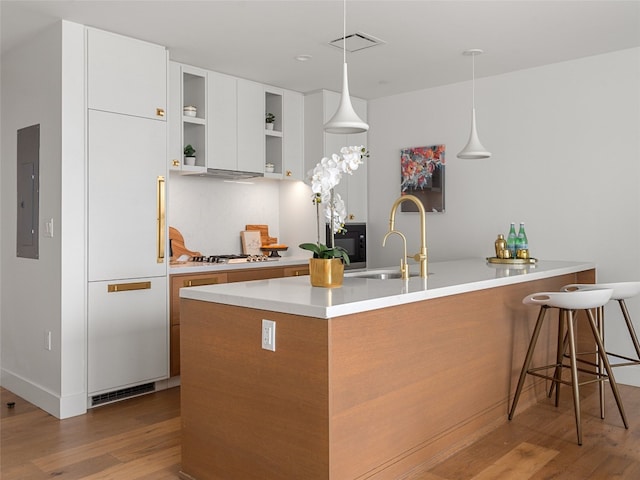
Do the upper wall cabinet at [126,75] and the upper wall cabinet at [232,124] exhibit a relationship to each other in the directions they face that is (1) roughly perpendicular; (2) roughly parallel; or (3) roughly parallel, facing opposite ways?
roughly parallel

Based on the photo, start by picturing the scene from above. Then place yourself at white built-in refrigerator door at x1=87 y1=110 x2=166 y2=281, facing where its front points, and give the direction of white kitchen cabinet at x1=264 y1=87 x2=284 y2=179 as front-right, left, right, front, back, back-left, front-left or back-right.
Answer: left

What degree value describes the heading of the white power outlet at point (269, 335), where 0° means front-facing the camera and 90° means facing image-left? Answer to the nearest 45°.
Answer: approximately 45°

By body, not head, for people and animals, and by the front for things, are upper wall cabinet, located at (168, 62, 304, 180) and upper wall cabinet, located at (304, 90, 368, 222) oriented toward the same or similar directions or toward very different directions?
same or similar directions

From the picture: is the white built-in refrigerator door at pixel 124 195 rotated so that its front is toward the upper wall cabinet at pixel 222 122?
no

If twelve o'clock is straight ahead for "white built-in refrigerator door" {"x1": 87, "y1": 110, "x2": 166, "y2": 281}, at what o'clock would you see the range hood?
The range hood is roughly at 9 o'clock from the white built-in refrigerator door.

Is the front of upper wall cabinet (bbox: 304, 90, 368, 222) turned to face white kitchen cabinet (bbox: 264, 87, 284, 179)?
no

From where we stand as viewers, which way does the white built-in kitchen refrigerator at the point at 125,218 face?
facing the viewer and to the right of the viewer

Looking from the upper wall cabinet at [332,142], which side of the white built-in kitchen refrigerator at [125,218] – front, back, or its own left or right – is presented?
left

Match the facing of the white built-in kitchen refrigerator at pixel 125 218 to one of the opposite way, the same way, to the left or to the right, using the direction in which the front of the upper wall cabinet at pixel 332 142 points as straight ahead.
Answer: the same way

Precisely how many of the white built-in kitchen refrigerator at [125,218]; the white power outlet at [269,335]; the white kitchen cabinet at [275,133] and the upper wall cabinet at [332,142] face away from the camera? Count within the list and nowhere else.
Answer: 0

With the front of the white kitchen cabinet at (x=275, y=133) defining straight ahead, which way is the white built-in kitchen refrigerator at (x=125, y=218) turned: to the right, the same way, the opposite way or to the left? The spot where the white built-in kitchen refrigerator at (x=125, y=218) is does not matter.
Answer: the same way

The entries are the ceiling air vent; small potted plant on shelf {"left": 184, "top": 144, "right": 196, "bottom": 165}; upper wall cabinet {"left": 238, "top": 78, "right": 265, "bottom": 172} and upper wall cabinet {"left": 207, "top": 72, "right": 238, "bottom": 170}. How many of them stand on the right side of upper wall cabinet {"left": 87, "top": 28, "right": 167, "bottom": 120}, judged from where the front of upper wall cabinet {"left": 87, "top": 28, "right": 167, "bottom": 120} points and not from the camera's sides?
0

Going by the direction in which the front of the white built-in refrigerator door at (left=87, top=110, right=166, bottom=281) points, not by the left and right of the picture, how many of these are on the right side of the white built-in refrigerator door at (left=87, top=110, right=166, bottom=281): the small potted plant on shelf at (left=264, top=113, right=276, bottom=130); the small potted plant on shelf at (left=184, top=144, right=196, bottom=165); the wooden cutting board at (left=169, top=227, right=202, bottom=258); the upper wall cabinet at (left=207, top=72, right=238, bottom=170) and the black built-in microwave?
0

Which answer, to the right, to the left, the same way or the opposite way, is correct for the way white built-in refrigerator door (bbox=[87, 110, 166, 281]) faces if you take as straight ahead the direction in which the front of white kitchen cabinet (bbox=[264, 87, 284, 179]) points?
the same way

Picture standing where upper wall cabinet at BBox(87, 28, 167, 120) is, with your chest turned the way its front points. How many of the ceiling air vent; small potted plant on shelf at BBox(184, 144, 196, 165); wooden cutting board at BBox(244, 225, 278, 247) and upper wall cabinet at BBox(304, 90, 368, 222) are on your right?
0
